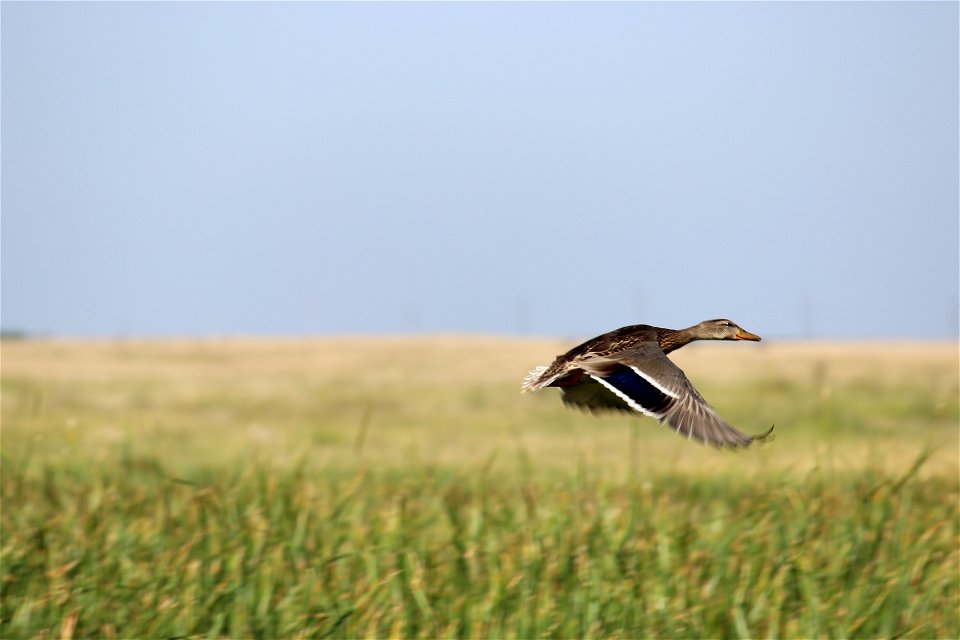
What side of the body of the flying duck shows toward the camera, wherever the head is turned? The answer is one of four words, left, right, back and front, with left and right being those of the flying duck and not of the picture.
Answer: right
